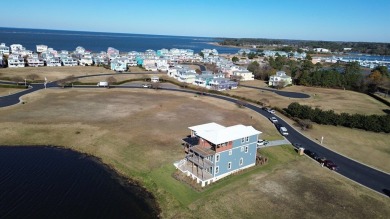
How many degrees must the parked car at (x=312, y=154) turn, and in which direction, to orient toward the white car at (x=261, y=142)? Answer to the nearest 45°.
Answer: approximately 135° to its right

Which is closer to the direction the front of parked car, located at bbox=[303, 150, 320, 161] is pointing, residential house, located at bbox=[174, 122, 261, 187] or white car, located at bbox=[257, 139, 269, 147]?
the residential house

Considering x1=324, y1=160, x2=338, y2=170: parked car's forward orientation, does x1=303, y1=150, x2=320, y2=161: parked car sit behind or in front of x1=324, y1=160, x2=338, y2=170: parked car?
behind

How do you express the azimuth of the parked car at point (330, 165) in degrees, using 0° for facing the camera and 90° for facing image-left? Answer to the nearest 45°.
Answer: approximately 315°

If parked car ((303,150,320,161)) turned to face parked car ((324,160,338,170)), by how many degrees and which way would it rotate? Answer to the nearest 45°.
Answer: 0° — it already faces it

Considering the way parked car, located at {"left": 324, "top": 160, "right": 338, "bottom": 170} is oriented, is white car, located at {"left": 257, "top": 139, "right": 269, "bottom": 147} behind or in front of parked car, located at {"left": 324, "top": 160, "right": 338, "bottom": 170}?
behind

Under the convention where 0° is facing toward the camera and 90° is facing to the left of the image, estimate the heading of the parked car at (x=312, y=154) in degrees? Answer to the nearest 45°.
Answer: approximately 315°

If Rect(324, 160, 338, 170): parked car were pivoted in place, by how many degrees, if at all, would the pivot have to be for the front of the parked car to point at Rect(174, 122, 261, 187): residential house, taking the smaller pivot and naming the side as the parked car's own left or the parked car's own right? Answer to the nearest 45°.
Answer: approximately 90° to the parked car's own right

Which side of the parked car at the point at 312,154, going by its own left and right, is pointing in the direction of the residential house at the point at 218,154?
right
